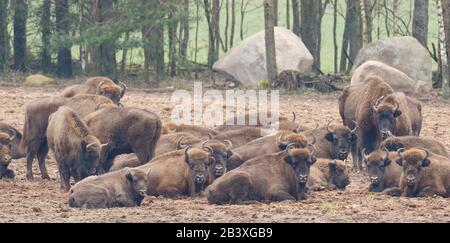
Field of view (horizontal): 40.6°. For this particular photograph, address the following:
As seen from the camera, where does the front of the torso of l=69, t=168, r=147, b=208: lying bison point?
to the viewer's right

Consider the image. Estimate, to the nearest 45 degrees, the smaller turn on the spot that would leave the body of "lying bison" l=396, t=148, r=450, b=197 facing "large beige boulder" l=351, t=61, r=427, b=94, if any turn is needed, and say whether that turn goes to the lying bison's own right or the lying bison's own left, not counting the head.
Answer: approximately 135° to the lying bison's own right

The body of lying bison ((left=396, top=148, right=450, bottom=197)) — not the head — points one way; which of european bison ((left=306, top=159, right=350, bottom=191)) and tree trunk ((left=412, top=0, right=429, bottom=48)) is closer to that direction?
the european bison

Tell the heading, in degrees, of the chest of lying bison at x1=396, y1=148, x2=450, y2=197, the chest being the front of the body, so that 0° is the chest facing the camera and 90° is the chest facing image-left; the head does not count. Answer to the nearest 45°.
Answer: approximately 45°

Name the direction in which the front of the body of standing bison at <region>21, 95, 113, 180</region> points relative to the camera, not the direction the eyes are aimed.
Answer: to the viewer's right

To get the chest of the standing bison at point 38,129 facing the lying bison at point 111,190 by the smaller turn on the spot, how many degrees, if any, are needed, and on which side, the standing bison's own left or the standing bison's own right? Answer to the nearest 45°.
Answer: approximately 90° to the standing bison's own right

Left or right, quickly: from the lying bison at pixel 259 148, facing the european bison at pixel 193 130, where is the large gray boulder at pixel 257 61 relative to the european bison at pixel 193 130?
right

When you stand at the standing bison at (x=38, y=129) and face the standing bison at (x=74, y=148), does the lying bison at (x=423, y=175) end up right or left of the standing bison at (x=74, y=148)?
left

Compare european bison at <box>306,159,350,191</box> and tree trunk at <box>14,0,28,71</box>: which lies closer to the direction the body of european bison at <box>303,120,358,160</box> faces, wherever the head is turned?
the european bison

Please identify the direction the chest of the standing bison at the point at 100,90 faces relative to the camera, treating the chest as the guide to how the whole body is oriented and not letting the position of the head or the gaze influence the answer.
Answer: to the viewer's right

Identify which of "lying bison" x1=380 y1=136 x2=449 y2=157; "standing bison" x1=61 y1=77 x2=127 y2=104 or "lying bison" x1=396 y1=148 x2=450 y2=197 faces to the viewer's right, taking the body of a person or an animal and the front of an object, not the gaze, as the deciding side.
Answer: "standing bison" x1=61 y1=77 x2=127 y2=104

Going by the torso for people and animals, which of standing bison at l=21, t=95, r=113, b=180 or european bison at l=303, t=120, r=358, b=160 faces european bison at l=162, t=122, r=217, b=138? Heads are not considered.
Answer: the standing bison
